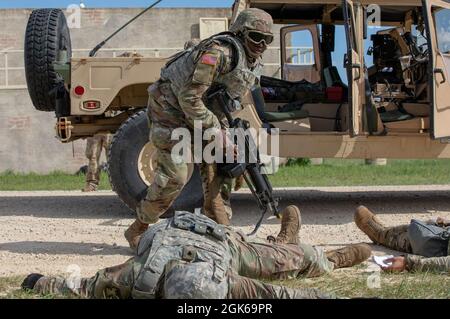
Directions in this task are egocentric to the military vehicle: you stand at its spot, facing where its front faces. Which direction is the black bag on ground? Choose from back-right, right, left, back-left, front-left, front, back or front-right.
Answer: right

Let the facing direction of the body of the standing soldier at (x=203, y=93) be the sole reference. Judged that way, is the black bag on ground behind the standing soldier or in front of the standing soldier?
in front

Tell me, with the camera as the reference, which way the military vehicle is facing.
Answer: facing to the right of the viewer

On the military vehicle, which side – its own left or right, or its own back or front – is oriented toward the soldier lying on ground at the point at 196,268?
right

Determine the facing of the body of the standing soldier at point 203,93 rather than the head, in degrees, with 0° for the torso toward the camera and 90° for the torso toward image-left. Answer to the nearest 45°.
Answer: approximately 315°

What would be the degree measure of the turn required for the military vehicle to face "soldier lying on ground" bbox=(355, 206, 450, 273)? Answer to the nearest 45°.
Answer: approximately 90° to its right

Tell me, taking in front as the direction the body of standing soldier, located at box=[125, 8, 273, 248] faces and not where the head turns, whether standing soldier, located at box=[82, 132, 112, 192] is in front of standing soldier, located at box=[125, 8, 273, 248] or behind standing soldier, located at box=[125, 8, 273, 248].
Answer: behind
